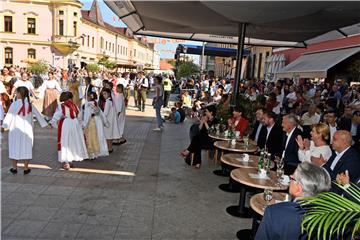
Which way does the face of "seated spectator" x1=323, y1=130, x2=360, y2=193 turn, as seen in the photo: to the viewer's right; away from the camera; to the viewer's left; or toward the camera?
to the viewer's left

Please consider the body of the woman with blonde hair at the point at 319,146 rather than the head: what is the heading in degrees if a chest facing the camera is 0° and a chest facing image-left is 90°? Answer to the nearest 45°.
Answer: approximately 90°

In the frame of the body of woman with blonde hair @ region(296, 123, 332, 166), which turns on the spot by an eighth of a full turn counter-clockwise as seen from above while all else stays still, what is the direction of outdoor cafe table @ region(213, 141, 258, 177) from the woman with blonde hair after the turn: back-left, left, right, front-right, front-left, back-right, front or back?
right

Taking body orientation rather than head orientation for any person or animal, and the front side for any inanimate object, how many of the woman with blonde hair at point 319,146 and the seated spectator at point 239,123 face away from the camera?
0

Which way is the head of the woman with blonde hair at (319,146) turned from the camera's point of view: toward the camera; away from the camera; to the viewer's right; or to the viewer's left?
to the viewer's left

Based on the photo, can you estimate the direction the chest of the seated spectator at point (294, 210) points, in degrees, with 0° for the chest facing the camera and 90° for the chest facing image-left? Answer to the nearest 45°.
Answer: approximately 135°

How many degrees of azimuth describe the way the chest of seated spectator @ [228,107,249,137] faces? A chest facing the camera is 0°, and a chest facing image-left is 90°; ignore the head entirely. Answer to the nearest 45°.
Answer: approximately 45°

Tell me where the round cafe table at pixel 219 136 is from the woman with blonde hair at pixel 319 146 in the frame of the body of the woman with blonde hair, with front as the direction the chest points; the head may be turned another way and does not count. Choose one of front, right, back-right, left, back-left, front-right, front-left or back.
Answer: front-right
